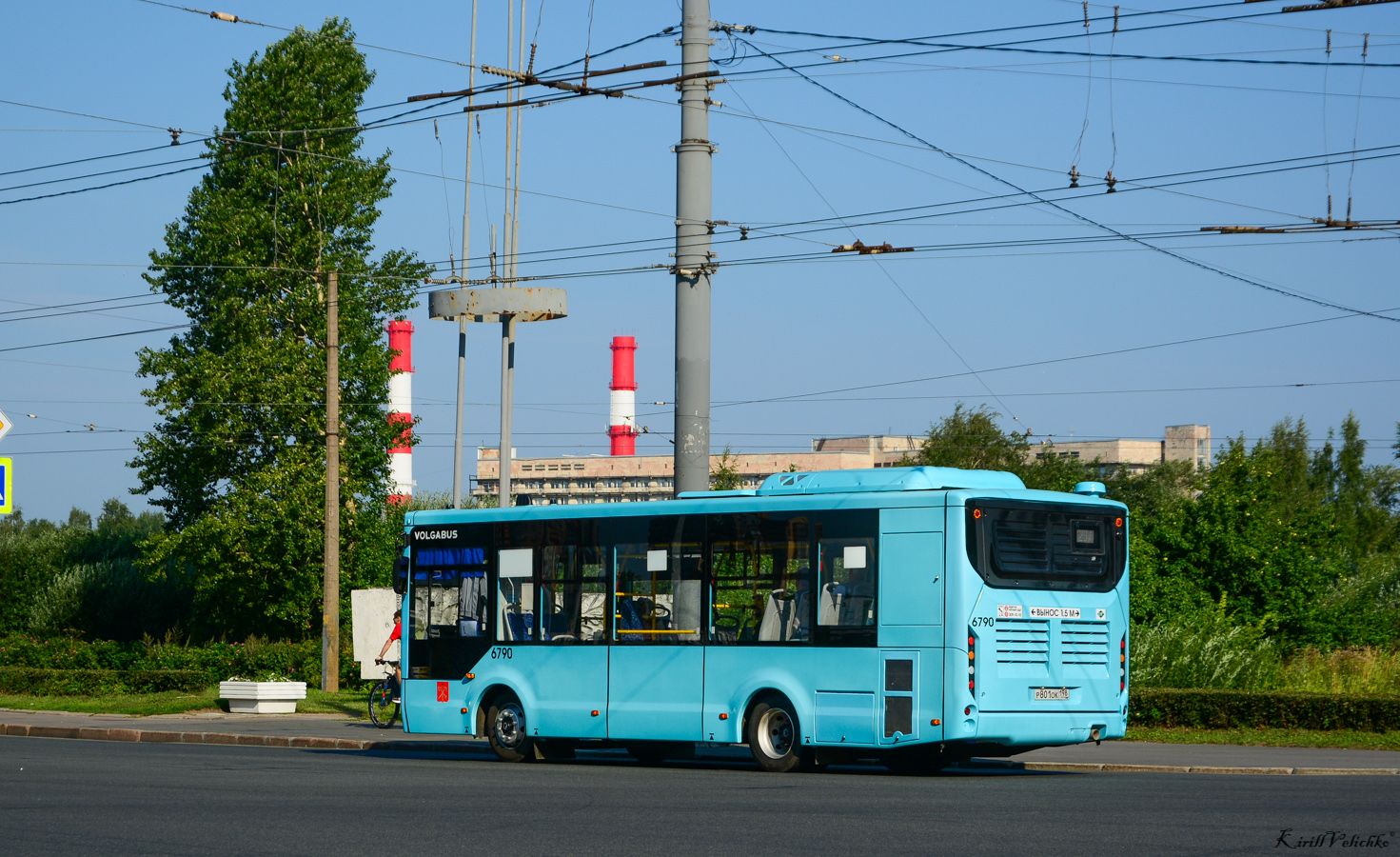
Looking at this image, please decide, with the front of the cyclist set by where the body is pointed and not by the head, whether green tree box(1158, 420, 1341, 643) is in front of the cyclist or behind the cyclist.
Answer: behind

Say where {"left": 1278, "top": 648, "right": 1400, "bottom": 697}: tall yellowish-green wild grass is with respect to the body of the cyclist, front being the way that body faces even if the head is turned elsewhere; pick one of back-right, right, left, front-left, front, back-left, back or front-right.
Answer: back

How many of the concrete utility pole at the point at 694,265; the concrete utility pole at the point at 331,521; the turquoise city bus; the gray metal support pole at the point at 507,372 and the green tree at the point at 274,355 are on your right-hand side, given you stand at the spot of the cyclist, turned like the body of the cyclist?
3

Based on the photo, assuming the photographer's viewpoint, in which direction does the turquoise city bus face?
facing away from the viewer and to the left of the viewer

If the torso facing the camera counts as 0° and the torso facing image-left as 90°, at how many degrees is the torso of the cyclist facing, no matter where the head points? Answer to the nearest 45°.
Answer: approximately 90°

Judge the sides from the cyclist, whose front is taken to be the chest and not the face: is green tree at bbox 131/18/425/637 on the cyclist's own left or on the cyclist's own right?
on the cyclist's own right

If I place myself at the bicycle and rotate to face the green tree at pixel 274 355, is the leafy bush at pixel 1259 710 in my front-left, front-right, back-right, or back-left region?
back-right

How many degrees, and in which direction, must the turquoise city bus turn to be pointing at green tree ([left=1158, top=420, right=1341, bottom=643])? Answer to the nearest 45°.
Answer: approximately 90° to its right

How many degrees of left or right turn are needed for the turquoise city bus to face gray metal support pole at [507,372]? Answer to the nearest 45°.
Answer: approximately 45° to its right
